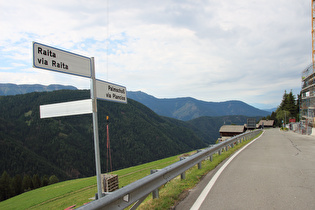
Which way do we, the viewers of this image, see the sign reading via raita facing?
facing the viewer and to the right of the viewer
